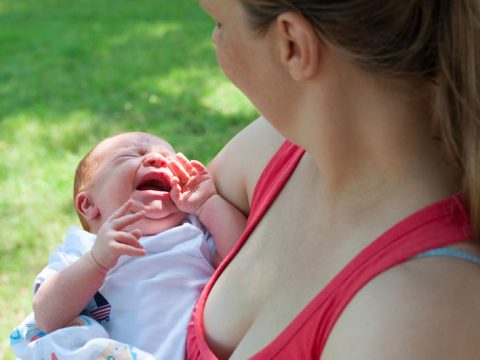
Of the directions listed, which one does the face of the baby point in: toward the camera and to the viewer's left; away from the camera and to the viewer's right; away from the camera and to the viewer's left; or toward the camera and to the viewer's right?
toward the camera and to the viewer's right

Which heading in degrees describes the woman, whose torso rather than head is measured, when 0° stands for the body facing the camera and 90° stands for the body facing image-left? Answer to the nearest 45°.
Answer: approximately 45°

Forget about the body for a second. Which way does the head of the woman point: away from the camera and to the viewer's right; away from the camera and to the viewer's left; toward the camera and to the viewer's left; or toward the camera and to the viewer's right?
away from the camera and to the viewer's left
